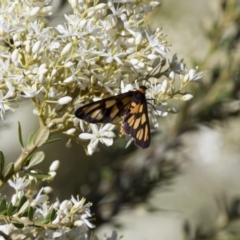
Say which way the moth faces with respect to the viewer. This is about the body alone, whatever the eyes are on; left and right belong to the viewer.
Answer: facing away from the viewer and to the right of the viewer
